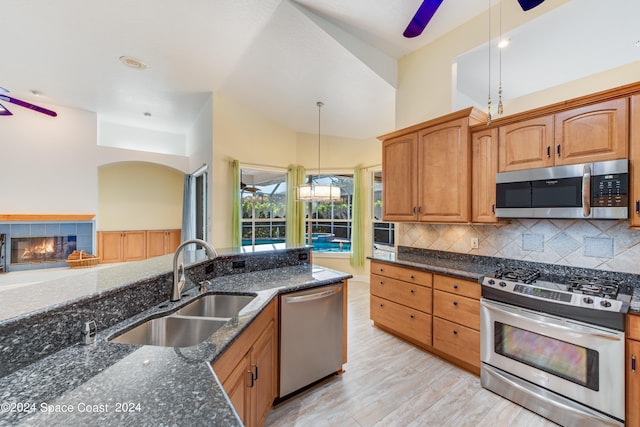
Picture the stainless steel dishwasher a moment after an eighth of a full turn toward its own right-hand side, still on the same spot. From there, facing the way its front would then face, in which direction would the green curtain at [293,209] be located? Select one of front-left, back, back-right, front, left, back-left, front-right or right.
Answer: back

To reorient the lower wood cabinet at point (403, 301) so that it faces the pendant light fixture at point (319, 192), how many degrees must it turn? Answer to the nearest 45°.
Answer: approximately 90° to its right

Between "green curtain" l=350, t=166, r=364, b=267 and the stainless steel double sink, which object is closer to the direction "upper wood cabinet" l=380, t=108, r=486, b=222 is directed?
the stainless steel double sink

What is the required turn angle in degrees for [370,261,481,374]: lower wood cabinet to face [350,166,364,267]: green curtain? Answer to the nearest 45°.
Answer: approximately 90° to its right

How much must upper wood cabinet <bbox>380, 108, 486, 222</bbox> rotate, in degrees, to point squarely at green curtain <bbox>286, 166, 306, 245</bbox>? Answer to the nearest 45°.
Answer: approximately 90° to its right

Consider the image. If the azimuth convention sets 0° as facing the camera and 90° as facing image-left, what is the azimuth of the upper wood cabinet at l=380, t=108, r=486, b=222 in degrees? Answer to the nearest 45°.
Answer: approximately 45°

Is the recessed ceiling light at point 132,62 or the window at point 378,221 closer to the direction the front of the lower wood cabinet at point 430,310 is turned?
the recessed ceiling light

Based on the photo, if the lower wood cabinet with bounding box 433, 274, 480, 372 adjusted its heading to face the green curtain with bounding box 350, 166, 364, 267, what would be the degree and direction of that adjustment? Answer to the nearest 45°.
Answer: approximately 90° to its right

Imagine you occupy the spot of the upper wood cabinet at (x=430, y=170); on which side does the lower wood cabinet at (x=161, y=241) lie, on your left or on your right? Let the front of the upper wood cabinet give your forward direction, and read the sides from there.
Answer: on your right

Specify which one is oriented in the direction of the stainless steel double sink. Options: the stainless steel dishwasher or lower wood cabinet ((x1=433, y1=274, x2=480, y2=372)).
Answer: the lower wood cabinet
